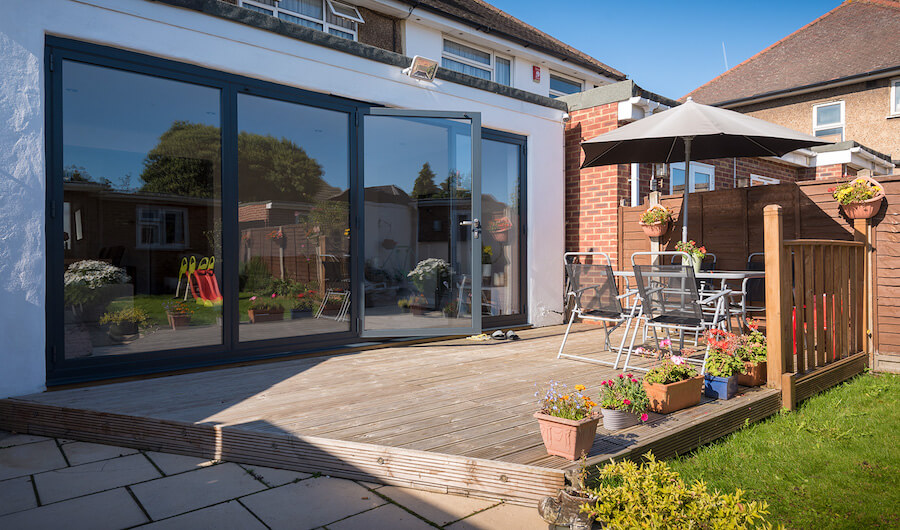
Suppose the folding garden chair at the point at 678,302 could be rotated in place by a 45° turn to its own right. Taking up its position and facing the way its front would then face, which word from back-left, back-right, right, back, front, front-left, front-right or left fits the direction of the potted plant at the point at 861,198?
front-left

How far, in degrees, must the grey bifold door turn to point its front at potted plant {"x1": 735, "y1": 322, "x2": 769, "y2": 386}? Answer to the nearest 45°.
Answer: approximately 45° to its left

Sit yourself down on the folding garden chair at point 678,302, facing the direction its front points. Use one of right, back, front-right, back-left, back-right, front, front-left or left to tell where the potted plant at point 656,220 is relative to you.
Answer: front-left

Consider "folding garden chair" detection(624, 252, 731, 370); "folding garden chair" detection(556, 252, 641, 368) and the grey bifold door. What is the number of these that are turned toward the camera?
1

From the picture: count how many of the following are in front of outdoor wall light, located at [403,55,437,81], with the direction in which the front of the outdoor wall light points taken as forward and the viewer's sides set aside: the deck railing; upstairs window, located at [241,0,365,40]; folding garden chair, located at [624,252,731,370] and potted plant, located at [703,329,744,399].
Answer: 3

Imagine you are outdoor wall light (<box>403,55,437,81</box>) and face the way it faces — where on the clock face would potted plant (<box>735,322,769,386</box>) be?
The potted plant is roughly at 12 o'clock from the outdoor wall light.

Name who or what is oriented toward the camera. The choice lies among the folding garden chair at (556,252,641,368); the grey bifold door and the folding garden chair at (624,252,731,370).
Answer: the grey bifold door

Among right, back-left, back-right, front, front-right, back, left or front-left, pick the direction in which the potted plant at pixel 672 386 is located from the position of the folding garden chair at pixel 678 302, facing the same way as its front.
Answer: back-right

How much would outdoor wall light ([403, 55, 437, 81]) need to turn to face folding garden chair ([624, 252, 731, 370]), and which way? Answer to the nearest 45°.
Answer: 0° — it already faces it

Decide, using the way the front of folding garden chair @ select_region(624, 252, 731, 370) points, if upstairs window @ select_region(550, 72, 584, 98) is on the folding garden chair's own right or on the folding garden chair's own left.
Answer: on the folding garden chair's own left

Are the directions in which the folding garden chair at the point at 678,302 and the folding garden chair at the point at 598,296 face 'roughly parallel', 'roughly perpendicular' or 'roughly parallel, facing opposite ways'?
roughly parallel

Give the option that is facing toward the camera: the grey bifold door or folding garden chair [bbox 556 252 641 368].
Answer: the grey bifold door

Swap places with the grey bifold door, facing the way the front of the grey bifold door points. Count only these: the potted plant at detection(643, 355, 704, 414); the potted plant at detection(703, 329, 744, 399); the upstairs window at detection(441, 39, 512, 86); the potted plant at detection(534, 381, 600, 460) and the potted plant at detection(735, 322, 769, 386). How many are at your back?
1

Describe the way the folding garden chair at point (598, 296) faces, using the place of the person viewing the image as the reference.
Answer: facing away from the viewer and to the right of the viewer

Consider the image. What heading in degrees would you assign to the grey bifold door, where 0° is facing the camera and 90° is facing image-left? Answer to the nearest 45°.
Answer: approximately 0°

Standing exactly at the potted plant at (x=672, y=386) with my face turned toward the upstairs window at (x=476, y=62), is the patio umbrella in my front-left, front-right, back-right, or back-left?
front-right

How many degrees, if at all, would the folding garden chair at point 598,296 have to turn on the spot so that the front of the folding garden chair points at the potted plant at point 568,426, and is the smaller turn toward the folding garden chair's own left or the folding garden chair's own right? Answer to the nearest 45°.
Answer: approximately 135° to the folding garden chair's own right

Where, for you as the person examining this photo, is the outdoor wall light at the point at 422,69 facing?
facing the viewer and to the right of the viewer

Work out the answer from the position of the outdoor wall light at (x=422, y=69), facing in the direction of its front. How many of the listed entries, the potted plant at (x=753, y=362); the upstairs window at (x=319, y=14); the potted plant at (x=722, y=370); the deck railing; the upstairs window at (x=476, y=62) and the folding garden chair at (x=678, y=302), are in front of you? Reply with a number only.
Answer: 4
